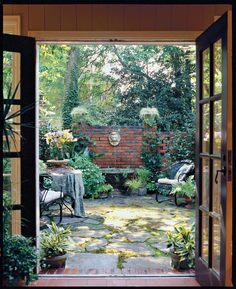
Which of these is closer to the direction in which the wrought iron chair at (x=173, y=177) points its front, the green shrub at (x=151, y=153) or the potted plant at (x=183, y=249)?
the potted plant

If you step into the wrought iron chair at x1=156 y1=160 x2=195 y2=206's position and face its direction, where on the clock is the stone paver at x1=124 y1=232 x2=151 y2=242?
The stone paver is roughly at 11 o'clock from the wrought iron chair.

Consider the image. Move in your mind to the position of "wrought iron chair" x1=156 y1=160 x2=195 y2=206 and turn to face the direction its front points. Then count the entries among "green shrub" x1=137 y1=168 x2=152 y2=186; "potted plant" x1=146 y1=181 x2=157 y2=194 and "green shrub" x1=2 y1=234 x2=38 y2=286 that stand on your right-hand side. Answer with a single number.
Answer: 2

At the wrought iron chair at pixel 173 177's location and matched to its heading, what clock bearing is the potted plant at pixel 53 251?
The potted plant is roughly at 11 o'clock from the wrought iron chair.

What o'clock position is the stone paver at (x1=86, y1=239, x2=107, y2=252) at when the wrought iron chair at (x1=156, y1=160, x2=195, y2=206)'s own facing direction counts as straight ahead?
The stone paver is roughly at 11 o'clock from the wrought iron chair.

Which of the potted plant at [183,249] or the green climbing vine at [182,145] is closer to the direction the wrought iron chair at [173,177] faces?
the potted plant

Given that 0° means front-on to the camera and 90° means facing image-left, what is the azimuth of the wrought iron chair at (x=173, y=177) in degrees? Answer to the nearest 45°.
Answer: approximately 45°

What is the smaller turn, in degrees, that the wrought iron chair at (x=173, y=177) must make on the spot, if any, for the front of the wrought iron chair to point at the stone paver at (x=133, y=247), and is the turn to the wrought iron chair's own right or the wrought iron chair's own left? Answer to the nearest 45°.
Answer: approximately 45° to the wrought iron chair's own left

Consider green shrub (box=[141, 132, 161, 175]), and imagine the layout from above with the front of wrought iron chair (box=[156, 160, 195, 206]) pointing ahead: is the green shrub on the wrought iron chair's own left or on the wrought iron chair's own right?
on the wrought iron chair's own right

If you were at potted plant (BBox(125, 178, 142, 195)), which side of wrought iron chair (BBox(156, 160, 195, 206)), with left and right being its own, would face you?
right

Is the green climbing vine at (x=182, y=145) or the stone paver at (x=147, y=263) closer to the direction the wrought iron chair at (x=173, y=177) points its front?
the stone paver
